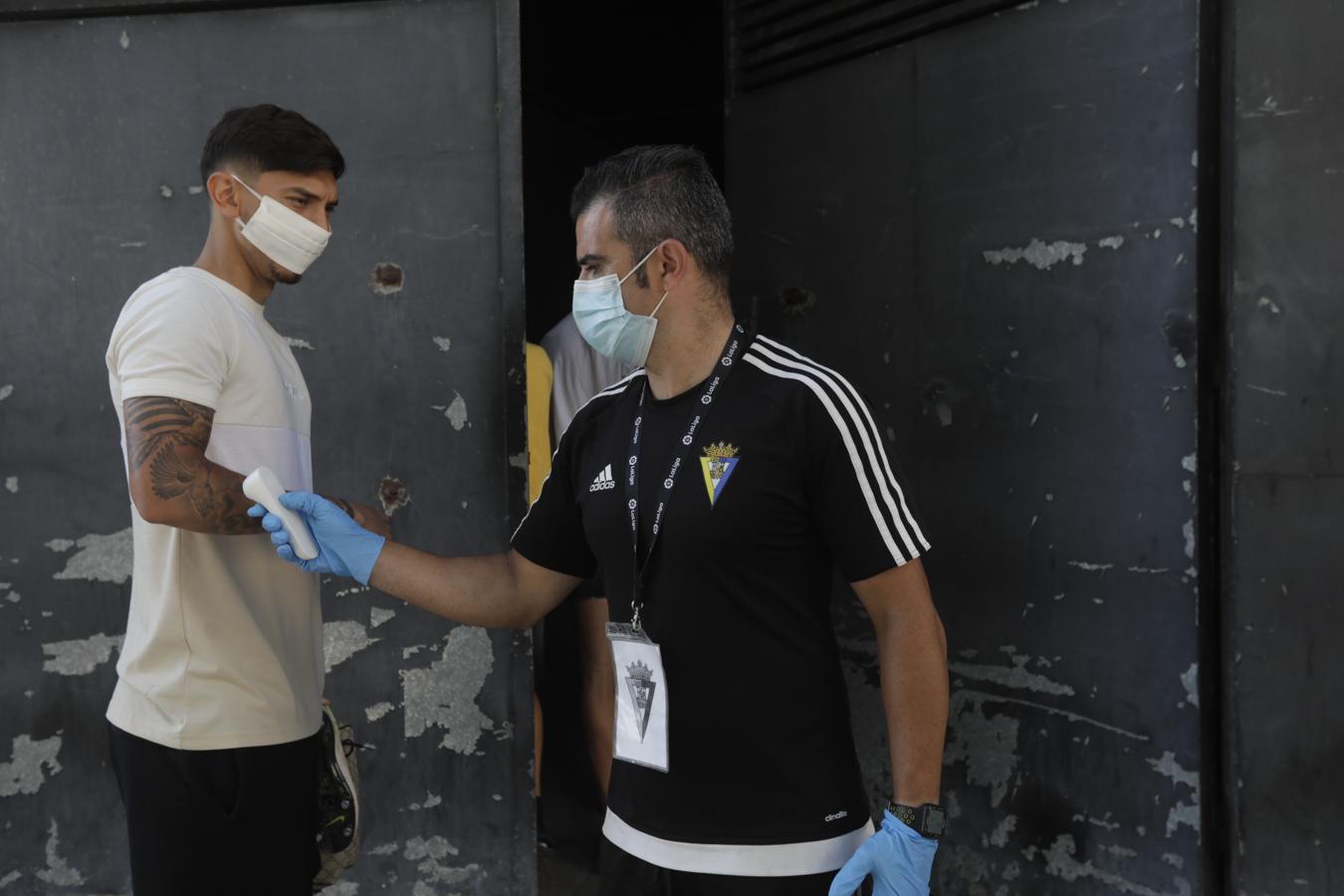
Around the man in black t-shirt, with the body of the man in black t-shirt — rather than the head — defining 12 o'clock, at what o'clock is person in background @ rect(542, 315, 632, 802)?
The person in background is roughly at 4 o'clock from the man in black t-shirt.

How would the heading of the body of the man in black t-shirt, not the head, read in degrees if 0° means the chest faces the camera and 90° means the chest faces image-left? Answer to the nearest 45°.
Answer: approximately 45°

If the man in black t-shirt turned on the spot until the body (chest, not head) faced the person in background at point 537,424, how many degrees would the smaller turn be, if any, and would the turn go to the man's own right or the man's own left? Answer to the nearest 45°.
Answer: approximately 135° to the man's own right

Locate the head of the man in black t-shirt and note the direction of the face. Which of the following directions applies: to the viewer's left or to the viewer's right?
to the viewer's left

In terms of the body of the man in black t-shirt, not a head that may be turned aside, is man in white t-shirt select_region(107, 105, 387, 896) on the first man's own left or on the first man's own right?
on the first man's own right

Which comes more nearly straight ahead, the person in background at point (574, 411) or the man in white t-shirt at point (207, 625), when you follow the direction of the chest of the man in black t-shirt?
the man in white t-shirt

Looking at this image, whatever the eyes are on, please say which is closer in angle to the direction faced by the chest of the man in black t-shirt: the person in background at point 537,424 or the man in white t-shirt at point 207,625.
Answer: the man in white t-shirt
